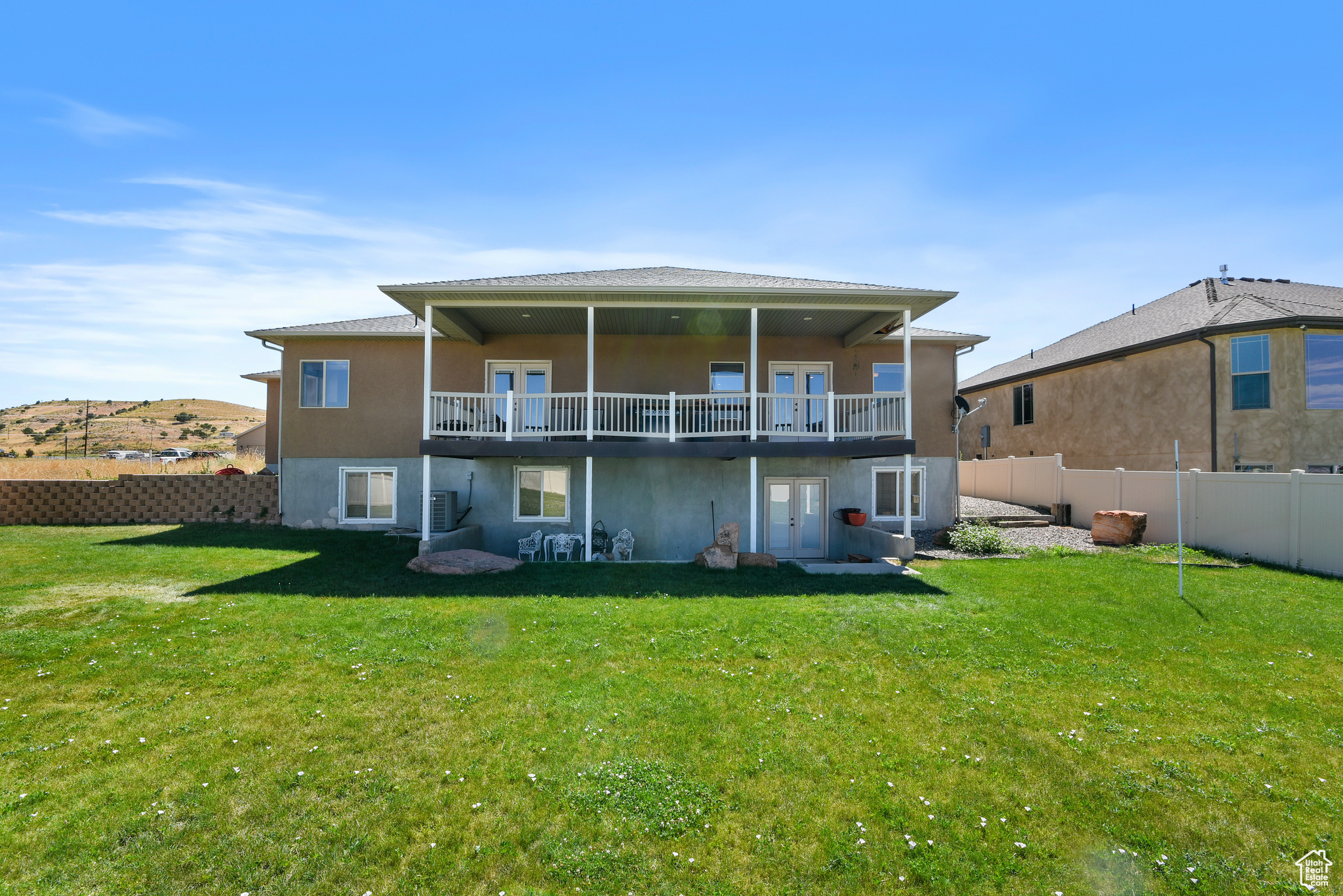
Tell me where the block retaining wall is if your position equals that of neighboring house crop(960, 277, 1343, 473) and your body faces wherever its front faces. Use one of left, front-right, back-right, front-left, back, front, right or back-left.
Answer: left

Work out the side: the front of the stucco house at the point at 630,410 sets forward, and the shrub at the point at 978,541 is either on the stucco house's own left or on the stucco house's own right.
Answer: on the stucco house's own right

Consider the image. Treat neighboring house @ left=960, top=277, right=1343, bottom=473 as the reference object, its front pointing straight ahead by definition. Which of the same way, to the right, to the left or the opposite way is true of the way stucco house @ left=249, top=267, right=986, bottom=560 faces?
the same way

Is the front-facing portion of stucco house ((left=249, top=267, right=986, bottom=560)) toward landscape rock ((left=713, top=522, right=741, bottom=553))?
no

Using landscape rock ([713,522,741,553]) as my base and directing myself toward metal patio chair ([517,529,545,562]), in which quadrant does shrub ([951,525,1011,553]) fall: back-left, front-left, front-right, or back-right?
back-right

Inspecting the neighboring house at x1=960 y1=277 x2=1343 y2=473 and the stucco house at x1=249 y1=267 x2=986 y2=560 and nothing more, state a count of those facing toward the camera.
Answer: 0

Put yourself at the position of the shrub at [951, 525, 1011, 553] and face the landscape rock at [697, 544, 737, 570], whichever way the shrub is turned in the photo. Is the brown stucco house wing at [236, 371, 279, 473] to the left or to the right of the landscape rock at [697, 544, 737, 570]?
right

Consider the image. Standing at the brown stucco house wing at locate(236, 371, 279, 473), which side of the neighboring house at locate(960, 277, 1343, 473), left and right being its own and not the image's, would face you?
left

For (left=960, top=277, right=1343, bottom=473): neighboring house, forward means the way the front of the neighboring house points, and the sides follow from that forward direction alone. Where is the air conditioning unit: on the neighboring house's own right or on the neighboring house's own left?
on the neighboring house's own left

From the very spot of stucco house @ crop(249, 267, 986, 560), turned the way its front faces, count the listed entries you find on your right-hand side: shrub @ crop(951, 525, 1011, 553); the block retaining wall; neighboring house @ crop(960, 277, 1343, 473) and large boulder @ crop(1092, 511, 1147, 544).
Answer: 3

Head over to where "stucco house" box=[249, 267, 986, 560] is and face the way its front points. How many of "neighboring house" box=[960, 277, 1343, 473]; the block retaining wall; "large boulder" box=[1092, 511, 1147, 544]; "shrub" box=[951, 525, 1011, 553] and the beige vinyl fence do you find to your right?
4

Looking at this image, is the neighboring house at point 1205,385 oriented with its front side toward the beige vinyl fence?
no

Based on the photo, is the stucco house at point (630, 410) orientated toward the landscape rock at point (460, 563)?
no

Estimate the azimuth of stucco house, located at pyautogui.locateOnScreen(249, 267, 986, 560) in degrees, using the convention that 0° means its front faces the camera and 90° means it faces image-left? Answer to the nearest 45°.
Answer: approximately 180°

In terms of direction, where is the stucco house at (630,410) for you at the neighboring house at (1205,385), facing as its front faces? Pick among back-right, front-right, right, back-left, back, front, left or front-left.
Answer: left

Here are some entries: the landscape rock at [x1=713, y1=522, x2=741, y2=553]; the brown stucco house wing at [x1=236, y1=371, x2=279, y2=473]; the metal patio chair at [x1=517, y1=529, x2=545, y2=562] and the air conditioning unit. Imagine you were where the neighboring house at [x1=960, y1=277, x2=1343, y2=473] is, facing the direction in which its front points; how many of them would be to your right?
0

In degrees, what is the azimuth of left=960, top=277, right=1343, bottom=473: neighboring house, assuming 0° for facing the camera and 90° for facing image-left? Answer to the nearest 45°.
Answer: approximately 135°
